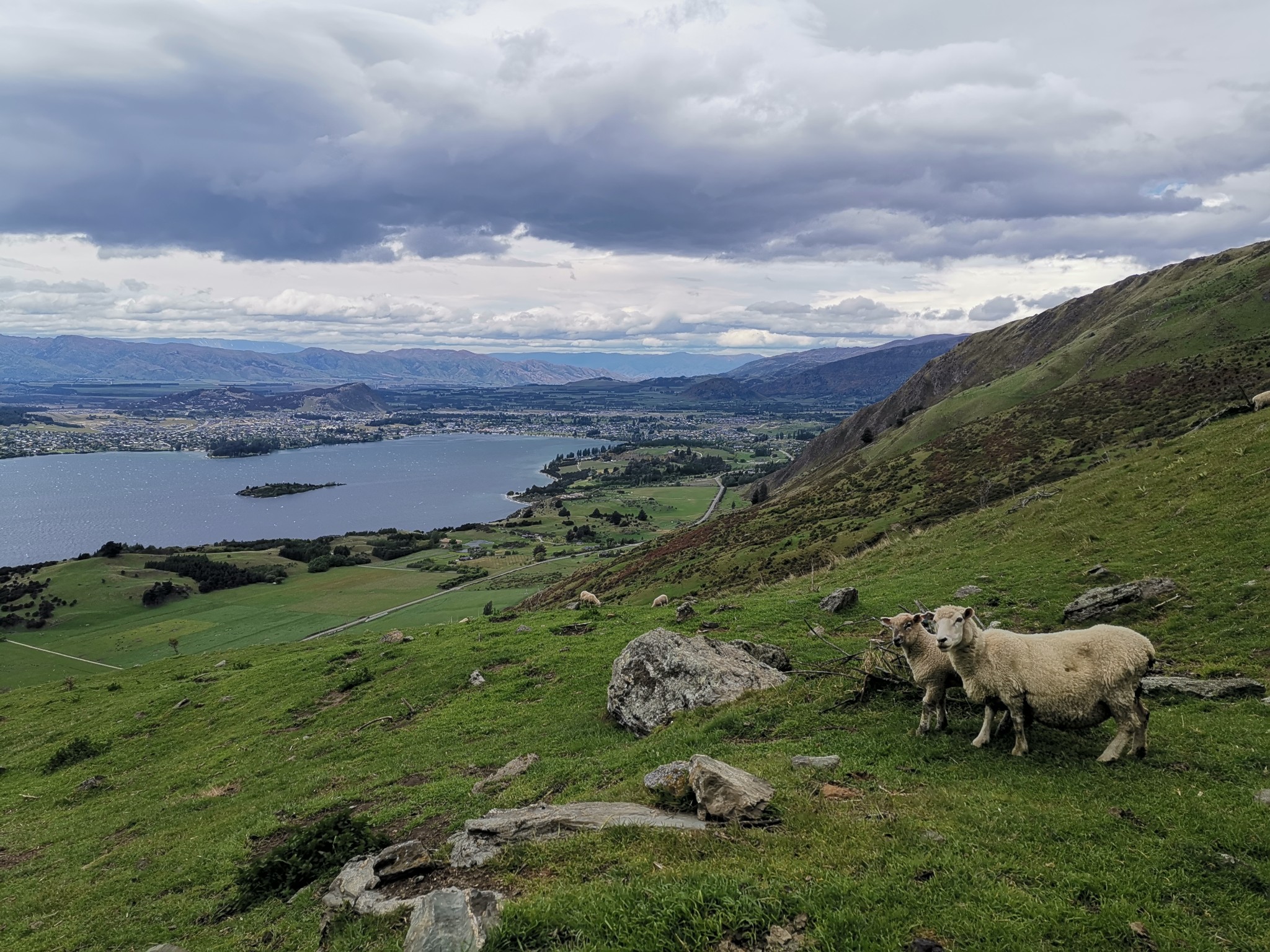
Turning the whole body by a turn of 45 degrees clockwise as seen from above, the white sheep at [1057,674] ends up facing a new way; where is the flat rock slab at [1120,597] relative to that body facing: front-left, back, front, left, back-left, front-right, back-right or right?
front-right

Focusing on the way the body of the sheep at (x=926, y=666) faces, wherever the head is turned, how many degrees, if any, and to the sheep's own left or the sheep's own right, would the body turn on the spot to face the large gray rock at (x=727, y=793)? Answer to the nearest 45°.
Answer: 0° — it already faces it

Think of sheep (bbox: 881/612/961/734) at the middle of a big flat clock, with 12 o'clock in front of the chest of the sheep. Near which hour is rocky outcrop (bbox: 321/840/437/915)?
The rocky outcrop is roughly at 12 o'clock from the sheep.

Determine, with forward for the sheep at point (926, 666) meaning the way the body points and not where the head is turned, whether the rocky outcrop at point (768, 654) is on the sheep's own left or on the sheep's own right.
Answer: on the sheep's own right

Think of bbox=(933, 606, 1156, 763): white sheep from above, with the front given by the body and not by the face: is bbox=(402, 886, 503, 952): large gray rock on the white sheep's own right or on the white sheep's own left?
on the white sheep's own left

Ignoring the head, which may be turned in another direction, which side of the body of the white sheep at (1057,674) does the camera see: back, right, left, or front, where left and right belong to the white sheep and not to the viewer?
left

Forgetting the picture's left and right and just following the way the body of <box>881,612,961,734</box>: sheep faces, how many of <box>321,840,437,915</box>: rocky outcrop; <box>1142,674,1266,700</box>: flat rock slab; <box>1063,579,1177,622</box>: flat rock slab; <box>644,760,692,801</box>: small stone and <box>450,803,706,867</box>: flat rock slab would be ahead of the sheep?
3

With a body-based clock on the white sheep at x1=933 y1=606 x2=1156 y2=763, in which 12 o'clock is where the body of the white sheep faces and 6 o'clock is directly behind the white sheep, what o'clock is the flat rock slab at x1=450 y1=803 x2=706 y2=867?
The flat rock slab is roughly at 11 o'clock from the white sheep.
